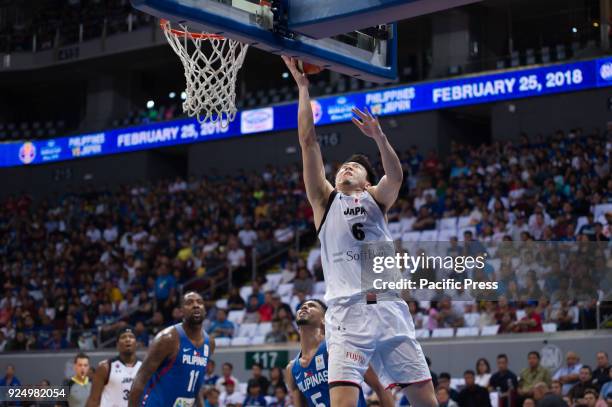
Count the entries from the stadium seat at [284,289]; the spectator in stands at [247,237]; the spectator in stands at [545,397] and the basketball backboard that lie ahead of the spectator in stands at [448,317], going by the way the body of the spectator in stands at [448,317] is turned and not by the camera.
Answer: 2

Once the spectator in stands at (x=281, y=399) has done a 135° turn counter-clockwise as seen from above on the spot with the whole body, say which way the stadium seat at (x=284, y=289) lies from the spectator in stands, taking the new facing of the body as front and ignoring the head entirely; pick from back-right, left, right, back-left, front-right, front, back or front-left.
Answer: front-left

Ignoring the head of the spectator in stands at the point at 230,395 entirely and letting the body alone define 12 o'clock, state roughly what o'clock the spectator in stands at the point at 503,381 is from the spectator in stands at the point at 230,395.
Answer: the spectator in stands at the point at 503,381 is roughly at 10 o'clock from the spectator in stands at the point at 230,395.

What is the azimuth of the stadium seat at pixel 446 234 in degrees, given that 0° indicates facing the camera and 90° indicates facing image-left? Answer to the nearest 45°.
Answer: approximately 45°

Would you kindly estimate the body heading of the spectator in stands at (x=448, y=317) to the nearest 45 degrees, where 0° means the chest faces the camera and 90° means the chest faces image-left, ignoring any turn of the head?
approximately 0°

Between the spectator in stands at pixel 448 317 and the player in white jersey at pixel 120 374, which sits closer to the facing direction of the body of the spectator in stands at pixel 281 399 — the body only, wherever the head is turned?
the player in white jersey

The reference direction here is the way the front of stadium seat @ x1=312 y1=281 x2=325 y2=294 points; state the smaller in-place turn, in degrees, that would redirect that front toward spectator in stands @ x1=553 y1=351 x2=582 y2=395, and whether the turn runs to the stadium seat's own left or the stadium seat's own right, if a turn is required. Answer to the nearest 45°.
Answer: approximately 45° to the stadium seat's own left

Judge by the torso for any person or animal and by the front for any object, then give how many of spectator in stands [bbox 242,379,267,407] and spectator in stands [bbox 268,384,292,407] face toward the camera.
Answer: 2

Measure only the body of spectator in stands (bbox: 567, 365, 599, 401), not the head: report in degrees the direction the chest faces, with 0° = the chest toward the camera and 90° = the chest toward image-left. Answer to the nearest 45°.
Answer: approximately 45°
